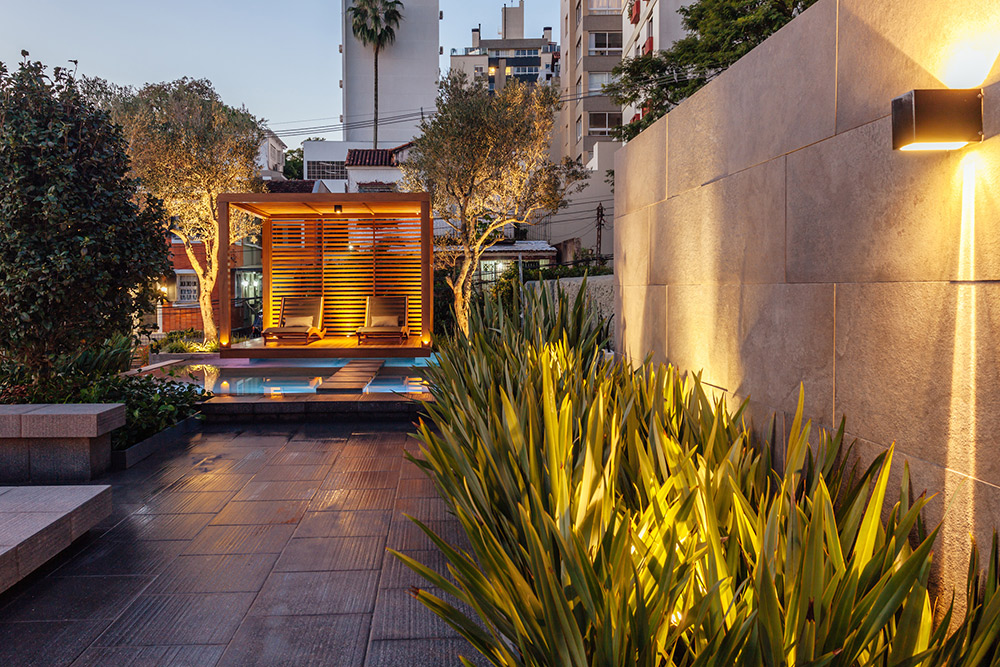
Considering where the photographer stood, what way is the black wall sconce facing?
facing to the left of the viewer

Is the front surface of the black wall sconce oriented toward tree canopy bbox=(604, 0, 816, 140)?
no

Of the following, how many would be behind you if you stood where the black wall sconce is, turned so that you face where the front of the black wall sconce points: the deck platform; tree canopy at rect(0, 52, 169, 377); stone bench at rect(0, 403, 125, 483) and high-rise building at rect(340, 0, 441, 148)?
0

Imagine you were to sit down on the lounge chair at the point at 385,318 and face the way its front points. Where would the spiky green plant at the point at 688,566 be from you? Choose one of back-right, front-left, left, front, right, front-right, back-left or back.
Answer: front

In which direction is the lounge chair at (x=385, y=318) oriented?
toward the camera

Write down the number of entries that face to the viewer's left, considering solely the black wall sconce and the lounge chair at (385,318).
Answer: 1

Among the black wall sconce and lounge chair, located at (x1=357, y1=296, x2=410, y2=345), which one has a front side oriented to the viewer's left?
the black wall sconce

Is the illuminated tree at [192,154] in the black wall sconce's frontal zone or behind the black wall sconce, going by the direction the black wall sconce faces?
frontal zone

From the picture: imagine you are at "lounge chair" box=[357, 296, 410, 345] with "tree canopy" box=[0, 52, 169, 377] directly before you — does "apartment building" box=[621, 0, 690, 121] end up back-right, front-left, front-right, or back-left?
back-right

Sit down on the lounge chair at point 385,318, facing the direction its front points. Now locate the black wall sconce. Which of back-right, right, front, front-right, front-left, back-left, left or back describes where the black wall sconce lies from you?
front

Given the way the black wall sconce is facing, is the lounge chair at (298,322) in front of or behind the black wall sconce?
in front

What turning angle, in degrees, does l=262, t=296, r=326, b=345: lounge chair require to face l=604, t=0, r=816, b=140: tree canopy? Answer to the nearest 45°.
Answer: approximately 135° to its left

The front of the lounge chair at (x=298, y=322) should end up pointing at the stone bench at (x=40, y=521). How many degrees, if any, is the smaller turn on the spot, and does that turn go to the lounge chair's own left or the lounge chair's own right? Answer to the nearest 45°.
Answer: approximately 45° to the lounge chair's own left

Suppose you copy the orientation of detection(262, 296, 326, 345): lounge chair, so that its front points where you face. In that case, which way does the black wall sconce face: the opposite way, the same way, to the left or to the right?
to the right

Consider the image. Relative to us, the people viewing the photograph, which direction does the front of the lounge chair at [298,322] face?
facing the viewer and to the left of the viewer
